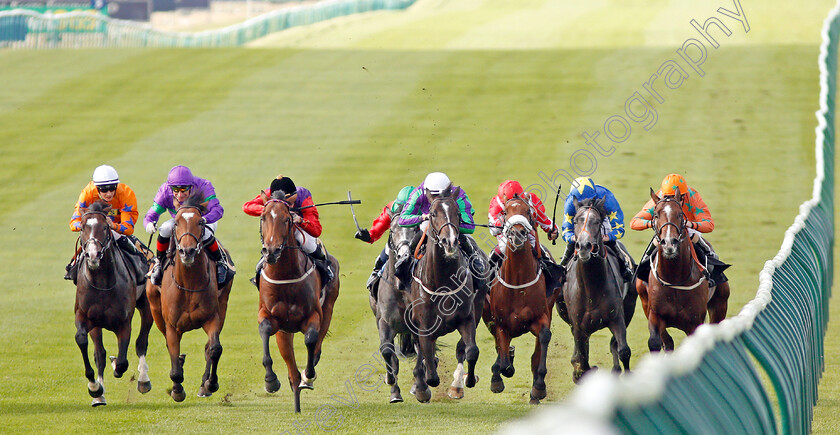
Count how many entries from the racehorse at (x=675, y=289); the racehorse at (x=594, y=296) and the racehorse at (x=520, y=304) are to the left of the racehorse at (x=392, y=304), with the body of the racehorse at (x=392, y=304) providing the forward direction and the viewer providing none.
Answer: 3

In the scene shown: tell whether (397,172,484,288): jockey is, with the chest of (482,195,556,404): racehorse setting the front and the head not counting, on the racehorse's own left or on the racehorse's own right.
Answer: on the racehorse's own right

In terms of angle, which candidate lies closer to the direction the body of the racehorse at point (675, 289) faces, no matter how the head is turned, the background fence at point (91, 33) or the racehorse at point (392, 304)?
the racehorse

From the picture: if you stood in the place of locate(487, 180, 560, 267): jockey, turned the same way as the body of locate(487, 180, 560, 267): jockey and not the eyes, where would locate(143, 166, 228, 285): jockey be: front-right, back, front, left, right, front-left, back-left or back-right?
right

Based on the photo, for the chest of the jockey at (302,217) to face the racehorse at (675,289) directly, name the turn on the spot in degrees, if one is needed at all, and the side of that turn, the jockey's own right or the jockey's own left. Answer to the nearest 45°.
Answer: approximately 90° to the jockey's own left
